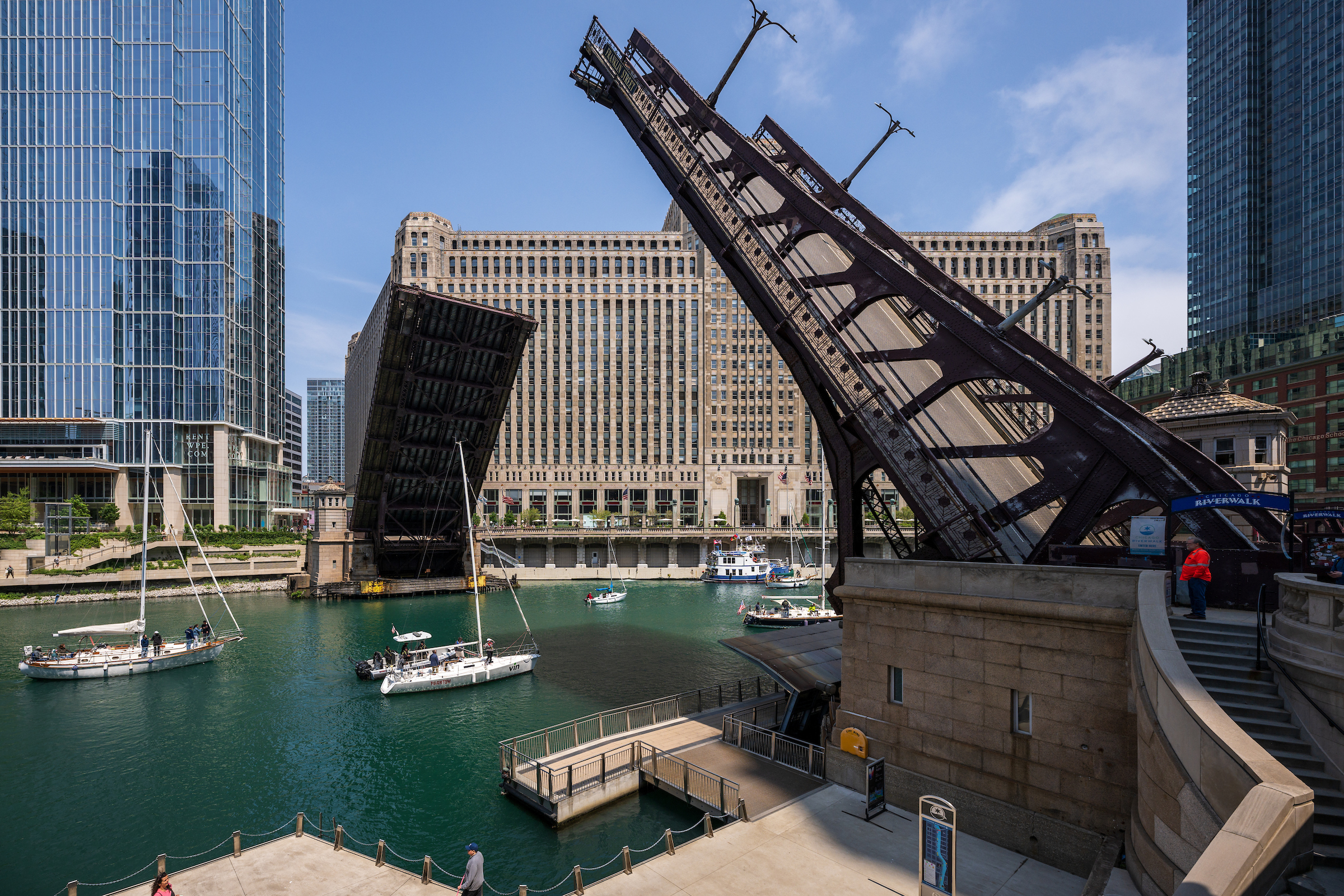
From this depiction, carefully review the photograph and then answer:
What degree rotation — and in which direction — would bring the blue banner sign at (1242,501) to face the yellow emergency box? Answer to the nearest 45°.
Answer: approximately 90° to its right

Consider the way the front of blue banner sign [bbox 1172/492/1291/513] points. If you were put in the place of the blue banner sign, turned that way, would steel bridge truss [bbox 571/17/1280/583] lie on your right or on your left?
on your right

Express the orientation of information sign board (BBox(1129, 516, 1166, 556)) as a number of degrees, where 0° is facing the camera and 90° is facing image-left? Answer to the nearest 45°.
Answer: approximately 0°

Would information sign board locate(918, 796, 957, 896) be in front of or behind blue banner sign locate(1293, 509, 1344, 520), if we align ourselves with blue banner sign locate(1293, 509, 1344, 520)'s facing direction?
in front

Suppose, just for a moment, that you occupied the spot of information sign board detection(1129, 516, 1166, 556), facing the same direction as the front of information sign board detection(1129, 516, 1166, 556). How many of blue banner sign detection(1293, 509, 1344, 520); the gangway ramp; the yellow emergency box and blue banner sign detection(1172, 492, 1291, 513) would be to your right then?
2

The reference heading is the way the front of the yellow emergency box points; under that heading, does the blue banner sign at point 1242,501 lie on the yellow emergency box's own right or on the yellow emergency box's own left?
on the yellow emergency box's own left

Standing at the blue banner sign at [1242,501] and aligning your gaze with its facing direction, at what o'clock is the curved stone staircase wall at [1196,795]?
The curved stone staircase wall is roughly at 12 o'clock from the blue banner sign.

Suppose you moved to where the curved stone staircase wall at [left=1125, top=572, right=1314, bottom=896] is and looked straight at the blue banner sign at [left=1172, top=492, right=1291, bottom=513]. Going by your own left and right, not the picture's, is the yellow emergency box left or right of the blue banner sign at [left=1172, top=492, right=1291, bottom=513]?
left
